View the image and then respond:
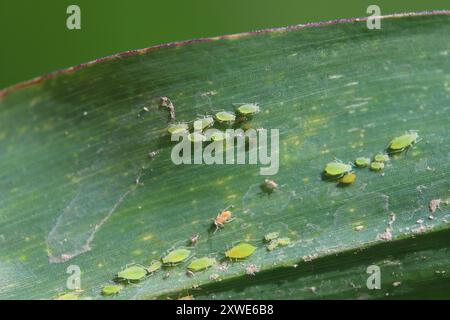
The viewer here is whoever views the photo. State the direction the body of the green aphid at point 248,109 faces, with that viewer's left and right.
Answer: facing to the right of the viewer
